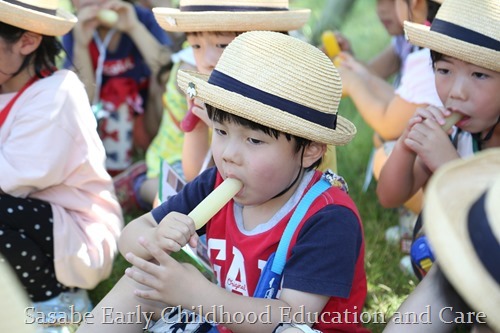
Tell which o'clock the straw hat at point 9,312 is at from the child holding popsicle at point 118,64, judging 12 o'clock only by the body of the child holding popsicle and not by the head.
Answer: The straw hat is roughly at 12 o'clock from the child holding popsicle.

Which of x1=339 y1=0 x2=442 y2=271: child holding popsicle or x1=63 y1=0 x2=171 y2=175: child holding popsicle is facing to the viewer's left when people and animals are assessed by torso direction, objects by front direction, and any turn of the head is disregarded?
x1=339 y1=0 x2=442 y2=271: child holding popsicle

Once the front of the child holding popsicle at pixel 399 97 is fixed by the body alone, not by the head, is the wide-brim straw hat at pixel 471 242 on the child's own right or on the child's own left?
on the child's own left

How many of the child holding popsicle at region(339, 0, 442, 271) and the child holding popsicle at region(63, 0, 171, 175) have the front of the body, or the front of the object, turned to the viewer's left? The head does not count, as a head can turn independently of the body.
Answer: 1

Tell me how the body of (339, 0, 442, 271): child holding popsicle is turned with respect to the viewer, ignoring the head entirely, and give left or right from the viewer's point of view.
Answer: facing to the left of the viewer

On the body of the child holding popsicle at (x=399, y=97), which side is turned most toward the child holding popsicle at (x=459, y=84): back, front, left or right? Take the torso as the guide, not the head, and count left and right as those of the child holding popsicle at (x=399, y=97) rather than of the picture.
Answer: left
